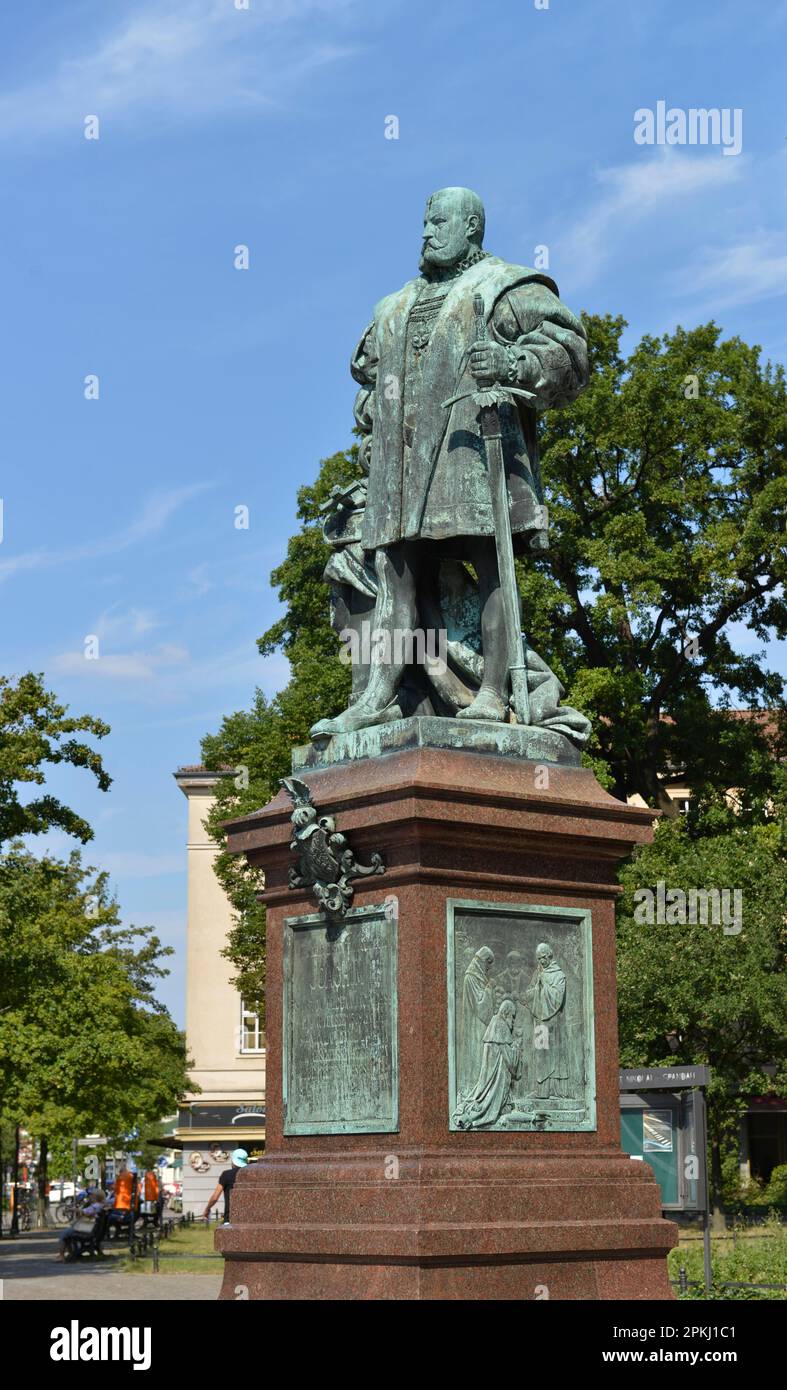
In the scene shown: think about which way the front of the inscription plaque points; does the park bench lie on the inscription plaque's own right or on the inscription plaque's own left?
on the inscription plaque's own right

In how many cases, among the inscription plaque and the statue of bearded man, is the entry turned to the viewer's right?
0

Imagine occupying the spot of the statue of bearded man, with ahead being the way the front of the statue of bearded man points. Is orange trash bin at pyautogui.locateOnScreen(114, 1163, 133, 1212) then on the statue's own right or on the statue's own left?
on the statue's own right

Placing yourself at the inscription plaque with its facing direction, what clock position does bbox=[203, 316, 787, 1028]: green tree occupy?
The green tree is roughly at 5 o'clock from the inscription plaque.

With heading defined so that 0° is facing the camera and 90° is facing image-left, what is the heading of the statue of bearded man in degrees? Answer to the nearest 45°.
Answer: approximately 45°

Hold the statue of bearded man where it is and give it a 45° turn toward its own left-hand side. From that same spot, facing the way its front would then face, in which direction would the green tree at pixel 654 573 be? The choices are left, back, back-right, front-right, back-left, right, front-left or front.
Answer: back

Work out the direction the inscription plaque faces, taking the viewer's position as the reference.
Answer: facing the viewer and to the left of the viewer

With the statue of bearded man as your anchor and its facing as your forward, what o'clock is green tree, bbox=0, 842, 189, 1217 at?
The green tree is roughly at 4 o'clock from the statue of bearded man.
